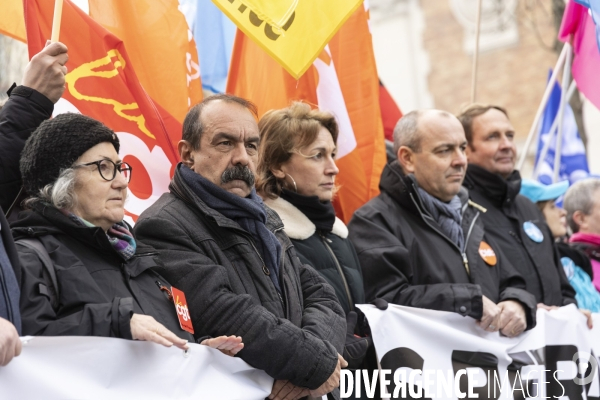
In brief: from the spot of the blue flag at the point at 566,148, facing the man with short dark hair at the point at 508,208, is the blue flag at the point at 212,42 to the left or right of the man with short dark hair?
right

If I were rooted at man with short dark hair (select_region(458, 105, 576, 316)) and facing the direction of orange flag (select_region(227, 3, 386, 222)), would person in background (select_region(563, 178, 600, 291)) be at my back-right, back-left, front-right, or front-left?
back-right

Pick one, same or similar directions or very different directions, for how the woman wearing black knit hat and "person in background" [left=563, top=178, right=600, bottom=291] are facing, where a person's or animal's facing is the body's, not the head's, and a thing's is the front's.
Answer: same or similar directions

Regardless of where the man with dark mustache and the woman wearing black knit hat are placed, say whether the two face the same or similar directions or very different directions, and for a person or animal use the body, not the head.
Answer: same or similar directions

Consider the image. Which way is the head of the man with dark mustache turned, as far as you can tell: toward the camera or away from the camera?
toward the camera

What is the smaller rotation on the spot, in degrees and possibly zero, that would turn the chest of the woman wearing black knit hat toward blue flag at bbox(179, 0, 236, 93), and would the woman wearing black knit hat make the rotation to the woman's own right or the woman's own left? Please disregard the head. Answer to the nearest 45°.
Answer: approximately 135° to the woman's own left

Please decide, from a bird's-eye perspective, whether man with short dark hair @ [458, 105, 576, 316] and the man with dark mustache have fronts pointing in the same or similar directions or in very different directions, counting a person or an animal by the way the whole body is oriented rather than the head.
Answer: same or similar directions

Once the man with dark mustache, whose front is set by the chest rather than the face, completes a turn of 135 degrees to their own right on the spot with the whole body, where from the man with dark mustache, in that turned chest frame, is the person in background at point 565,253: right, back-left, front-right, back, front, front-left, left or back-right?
back-right

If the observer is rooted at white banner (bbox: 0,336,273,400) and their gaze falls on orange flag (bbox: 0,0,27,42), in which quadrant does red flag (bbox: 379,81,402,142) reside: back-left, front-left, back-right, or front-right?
front-right

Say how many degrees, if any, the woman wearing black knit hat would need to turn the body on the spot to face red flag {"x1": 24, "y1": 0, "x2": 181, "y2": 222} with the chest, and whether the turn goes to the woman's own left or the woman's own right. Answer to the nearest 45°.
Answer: approximately 135° to the woman's own left
